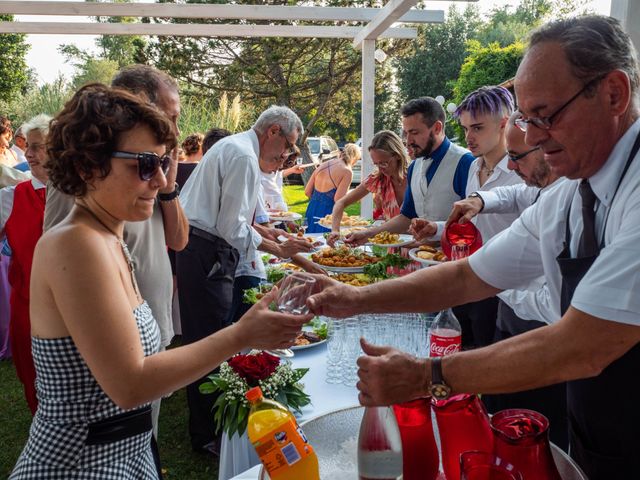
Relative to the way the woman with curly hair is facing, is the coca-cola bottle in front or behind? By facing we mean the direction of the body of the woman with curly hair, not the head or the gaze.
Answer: in front

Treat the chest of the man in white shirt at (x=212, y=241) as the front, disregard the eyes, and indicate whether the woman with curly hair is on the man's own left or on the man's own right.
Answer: on the man's own right

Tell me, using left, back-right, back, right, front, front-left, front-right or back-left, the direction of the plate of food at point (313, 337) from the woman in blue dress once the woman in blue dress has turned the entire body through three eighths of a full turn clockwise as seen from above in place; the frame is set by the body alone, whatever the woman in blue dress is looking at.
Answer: front

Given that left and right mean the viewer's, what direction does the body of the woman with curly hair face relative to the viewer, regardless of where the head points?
facing to the right of the viewer

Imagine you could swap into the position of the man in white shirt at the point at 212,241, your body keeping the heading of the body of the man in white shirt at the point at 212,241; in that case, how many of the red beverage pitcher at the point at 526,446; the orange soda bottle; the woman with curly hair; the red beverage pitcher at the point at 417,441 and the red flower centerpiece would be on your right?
5

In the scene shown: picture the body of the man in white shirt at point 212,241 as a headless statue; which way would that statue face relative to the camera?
to the viewer's right

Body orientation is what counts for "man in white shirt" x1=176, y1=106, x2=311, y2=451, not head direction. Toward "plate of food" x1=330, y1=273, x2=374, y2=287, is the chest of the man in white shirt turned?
yes

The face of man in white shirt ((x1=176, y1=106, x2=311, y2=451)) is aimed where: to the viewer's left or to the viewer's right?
to the viewer's right

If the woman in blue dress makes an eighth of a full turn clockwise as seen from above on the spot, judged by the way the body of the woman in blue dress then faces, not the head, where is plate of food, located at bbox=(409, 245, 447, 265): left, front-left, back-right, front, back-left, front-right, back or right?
right

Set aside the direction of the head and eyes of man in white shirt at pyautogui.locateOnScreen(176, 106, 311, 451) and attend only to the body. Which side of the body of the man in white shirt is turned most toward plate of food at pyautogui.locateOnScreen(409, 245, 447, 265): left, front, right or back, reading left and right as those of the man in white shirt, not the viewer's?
front

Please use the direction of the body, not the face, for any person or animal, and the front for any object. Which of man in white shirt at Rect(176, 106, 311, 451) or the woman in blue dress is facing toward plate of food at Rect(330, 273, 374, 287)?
the man in white shirt

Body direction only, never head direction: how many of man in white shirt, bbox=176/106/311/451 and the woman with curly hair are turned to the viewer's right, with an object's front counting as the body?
2

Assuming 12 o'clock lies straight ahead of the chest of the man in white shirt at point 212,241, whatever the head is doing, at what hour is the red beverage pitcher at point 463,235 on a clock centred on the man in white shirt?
The red beverage pitcher is roughly at 1 o'clock from the man in white shirt.

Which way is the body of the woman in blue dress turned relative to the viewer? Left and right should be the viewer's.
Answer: facing away from the viewer and to the right of the viewer

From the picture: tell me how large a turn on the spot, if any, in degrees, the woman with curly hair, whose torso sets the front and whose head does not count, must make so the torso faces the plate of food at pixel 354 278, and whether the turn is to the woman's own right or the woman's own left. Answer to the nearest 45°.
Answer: approximately 45° to the woman's own left
